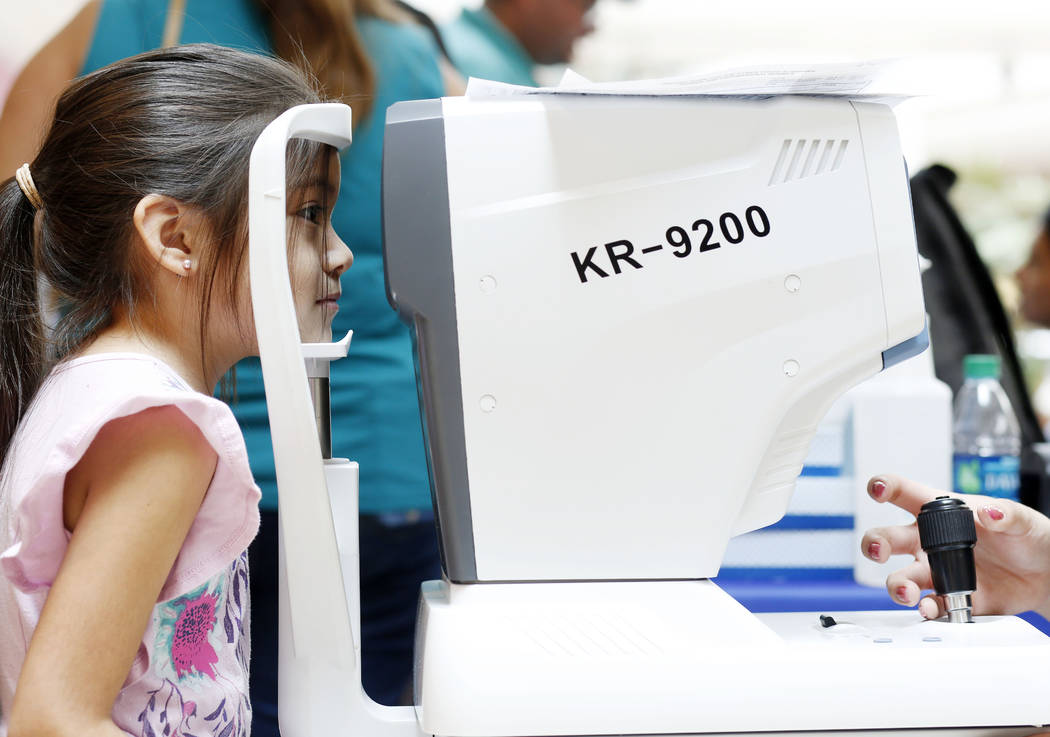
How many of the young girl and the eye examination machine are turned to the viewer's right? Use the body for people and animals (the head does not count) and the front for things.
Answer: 1

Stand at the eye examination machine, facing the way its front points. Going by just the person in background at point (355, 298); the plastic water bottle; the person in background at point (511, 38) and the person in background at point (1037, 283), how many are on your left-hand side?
0

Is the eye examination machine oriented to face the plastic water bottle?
no

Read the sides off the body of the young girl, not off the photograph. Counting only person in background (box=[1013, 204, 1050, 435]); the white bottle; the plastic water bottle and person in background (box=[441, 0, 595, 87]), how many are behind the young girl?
0

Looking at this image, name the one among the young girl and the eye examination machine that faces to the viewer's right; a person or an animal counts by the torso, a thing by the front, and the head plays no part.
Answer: the young girl

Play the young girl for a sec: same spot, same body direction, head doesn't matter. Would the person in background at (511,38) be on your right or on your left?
on your left

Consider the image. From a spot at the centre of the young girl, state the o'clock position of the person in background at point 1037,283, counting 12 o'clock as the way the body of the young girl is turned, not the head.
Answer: The person in background is roughly at 11 o'clock from the young girl.

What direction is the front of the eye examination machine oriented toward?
to the viewer's left

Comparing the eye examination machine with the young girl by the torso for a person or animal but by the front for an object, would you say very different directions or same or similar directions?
very different directions

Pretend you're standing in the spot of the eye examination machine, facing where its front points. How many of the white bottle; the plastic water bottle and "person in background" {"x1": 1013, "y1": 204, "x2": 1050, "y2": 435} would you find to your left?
0

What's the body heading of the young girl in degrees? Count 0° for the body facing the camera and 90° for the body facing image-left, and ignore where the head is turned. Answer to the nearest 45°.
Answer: approximately 270°

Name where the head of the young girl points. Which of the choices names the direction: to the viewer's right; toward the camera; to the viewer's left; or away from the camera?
to the viewer's right

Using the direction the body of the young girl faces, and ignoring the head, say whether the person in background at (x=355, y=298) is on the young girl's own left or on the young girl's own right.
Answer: on the young girl's own left
